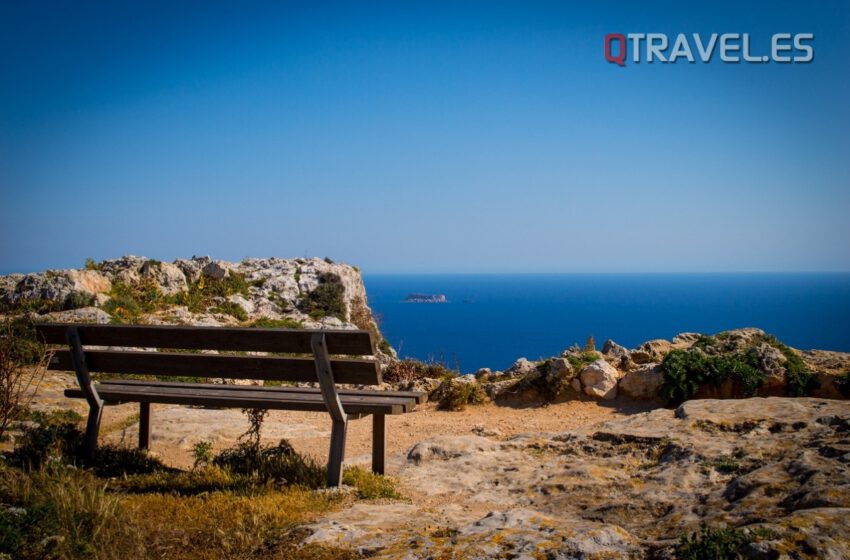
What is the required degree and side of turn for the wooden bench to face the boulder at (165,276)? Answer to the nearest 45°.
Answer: approximately 45° to its left

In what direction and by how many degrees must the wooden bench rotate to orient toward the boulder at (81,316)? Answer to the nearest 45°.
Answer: approximately 45° to its left

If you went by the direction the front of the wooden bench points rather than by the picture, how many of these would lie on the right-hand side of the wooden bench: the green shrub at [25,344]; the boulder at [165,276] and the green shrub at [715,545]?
1

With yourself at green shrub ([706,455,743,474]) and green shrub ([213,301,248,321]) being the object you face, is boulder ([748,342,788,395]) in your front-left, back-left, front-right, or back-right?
front-right

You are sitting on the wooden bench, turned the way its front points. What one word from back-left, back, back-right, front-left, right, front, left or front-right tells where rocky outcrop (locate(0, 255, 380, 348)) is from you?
front-left

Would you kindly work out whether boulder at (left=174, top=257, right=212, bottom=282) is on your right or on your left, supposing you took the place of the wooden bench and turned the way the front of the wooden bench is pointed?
on your left

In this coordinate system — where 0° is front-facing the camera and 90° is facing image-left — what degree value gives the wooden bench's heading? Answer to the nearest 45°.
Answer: approximately 225°

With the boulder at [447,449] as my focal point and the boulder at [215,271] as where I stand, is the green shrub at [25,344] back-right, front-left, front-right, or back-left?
front-right

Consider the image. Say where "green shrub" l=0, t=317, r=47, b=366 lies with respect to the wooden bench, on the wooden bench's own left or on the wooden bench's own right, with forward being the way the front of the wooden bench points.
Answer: on the wooden bench's own left

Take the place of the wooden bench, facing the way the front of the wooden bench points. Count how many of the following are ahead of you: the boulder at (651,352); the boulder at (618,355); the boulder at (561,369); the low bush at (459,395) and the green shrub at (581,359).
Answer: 5

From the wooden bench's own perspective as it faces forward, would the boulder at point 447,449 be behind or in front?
in front

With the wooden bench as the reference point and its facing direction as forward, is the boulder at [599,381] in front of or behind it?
in front

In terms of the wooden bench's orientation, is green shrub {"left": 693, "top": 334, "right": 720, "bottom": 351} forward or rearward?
forward

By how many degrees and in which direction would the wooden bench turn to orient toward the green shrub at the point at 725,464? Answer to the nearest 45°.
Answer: approximately 90° to its right

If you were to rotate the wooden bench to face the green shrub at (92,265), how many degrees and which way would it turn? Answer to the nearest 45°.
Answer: approximately 45° to its left
